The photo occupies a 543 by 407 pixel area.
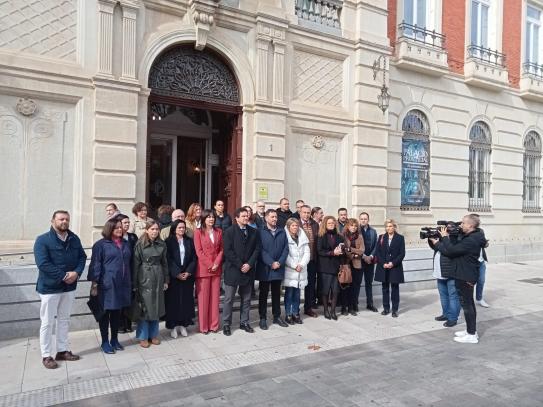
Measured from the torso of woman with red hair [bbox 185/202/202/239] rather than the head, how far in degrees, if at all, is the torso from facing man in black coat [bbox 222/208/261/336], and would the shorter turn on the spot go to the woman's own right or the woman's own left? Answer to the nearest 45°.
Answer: approximately 45° to the woman's own left

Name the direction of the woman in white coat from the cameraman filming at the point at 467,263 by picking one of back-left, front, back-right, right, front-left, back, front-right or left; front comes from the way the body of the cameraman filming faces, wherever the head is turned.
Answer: front

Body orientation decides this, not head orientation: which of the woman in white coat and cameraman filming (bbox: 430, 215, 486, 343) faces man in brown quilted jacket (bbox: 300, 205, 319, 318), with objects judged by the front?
the cameraman filming

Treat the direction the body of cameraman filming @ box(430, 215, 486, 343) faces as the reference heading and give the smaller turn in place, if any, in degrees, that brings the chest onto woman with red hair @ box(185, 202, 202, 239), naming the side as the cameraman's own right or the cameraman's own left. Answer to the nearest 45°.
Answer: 0° — they already face them

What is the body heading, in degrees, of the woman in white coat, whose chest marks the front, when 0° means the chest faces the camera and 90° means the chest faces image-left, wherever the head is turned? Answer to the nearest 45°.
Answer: approximately 315°

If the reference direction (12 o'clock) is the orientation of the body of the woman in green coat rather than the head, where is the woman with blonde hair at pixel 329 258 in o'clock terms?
The woman with blonde hair is roughly at 10 o'clock from the woman in green coat.

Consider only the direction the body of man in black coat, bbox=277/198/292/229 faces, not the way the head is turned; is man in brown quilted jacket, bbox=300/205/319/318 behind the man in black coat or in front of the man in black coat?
in front

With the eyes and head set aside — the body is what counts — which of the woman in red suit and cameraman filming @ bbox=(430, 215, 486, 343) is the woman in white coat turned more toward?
the cameraman filming

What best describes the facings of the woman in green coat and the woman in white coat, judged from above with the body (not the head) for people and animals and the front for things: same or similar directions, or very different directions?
same or similar directions

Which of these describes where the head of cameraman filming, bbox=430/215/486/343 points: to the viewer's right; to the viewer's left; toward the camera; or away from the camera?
to the viewer's left

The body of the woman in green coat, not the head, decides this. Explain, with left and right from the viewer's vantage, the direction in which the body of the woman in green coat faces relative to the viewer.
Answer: facing the viewer and to the right of the viewer

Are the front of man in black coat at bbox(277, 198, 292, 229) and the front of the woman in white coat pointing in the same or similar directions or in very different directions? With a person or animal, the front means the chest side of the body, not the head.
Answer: same or similar directions

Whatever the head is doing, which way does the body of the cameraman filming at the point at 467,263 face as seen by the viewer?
to the viewer's left

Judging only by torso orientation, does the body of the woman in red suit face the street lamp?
no

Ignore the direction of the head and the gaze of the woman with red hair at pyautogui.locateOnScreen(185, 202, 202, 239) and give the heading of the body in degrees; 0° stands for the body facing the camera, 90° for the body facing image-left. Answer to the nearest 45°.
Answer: approximately 315°
